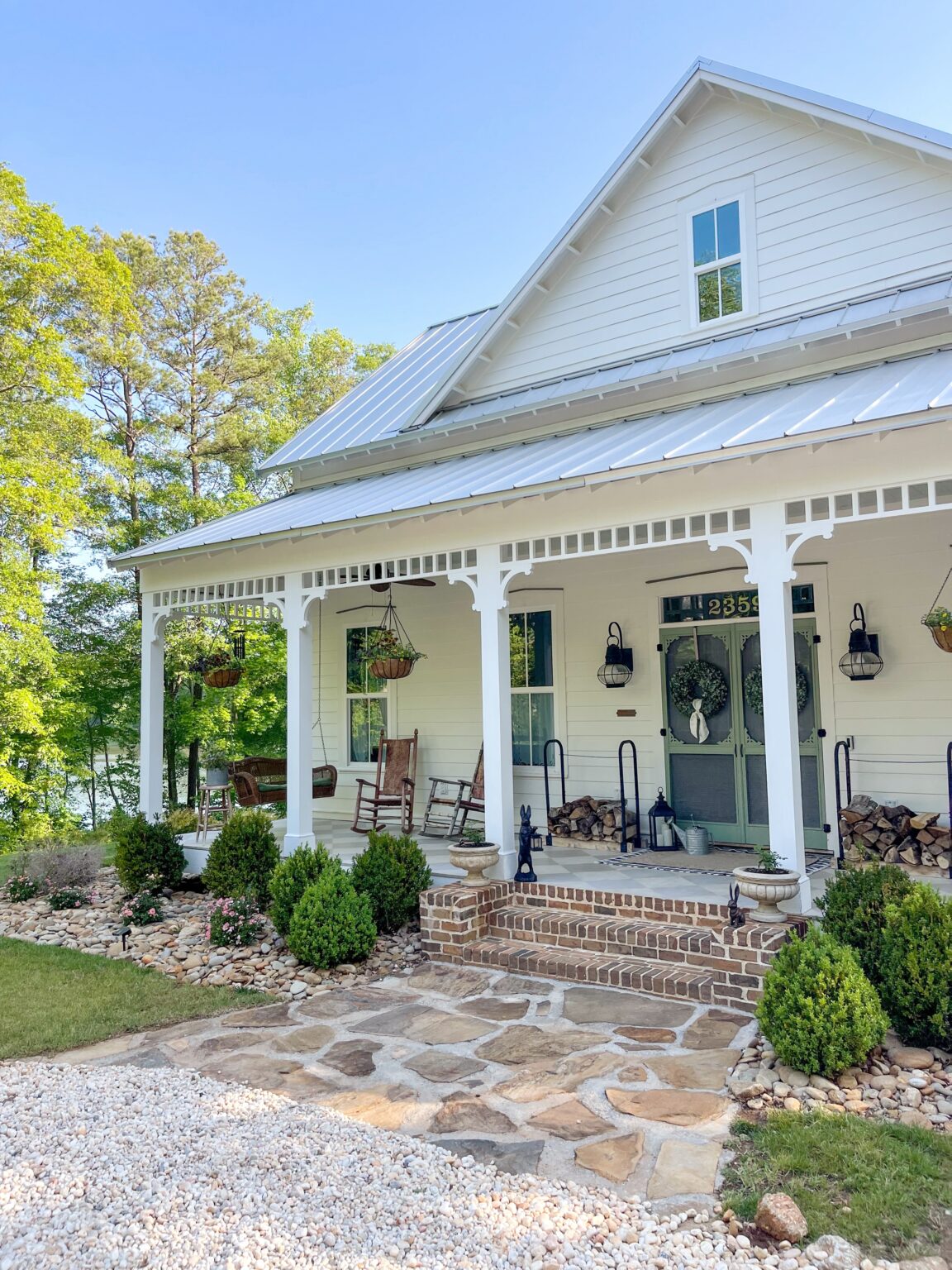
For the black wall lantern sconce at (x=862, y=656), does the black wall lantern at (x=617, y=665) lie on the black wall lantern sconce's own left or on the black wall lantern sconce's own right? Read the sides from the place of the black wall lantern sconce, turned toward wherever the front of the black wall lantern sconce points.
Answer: on the black wall lantern sconce's own right

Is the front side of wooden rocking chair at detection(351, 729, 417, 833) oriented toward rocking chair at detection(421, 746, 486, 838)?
no

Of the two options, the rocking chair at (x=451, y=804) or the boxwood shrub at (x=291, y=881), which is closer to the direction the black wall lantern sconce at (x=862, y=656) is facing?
the boxwood shrub

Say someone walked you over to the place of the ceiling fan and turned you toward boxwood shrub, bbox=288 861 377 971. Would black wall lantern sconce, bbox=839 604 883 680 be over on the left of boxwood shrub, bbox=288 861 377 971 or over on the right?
left

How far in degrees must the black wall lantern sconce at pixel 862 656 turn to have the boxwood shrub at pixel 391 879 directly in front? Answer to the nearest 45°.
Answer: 0° — it already faces it

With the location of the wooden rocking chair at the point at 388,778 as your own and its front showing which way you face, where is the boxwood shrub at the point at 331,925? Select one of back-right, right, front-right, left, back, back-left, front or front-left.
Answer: front-left

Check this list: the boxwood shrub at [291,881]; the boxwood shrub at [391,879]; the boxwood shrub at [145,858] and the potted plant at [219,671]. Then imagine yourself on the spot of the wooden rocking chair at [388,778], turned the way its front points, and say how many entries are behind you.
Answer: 0

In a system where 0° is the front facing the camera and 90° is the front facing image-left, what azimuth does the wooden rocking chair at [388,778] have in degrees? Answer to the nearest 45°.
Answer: approximately 45°

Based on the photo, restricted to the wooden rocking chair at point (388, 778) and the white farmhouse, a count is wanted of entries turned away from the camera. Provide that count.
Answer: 0

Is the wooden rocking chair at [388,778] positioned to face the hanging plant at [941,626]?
no

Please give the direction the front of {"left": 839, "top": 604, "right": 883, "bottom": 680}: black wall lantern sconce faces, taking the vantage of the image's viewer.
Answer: facing the viewer and to the left of the viewer

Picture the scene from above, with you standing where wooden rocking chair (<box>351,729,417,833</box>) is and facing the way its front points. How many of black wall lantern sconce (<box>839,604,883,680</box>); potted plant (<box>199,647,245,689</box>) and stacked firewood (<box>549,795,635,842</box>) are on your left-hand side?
2

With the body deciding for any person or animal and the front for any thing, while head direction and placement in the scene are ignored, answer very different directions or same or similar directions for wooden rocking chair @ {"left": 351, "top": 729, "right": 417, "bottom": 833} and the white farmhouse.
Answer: same or similar directions

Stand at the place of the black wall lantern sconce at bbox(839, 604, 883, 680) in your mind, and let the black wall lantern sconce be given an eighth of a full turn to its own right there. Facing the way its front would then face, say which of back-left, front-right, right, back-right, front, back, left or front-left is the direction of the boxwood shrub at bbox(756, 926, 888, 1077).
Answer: left

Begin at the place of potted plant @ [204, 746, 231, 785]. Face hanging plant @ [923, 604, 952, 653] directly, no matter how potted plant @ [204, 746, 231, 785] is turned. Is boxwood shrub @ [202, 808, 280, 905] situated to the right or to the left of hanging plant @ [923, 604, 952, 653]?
right
